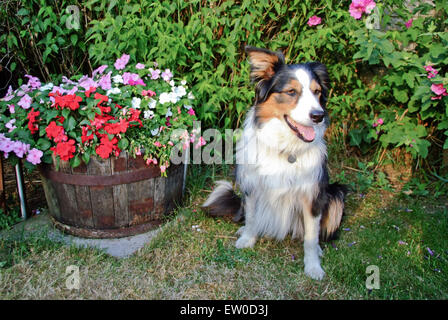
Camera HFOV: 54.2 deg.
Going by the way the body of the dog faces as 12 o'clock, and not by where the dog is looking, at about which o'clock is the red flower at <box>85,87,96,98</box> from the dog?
The red flower is roughly at 3 o'clock from the dog.

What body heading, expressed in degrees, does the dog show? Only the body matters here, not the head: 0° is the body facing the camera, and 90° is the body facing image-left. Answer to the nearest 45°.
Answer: approximately 0°

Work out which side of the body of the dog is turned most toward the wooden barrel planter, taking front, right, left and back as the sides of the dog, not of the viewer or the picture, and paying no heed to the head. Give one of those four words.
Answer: right

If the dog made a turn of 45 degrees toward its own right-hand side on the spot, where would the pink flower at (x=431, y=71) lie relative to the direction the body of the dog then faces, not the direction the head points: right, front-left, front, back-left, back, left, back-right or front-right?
back

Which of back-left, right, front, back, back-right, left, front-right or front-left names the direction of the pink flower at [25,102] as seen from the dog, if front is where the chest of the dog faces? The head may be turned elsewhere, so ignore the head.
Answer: right

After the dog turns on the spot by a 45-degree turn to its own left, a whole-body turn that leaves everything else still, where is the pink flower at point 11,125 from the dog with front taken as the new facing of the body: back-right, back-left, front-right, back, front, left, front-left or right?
back-right

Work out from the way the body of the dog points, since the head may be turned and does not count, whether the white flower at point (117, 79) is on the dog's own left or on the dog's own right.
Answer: on the dog's own right

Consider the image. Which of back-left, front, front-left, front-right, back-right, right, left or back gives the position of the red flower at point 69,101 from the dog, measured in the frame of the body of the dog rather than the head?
right

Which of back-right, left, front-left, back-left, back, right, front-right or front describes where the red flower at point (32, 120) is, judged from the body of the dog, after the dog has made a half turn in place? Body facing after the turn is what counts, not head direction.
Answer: left

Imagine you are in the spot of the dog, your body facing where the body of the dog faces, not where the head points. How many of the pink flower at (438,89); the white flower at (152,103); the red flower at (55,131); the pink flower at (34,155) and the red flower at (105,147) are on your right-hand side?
4

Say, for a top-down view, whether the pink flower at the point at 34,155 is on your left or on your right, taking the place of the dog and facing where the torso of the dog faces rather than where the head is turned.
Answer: on your right

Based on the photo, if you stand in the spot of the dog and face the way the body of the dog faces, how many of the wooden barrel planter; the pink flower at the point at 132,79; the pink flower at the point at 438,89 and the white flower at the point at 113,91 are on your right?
3

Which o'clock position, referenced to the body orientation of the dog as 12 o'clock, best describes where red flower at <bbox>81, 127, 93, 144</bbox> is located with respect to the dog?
The red flower is roughly at 3 o'clock from the dog.

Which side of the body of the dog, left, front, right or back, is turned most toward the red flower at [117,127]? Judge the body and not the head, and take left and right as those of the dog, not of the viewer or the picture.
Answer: right
